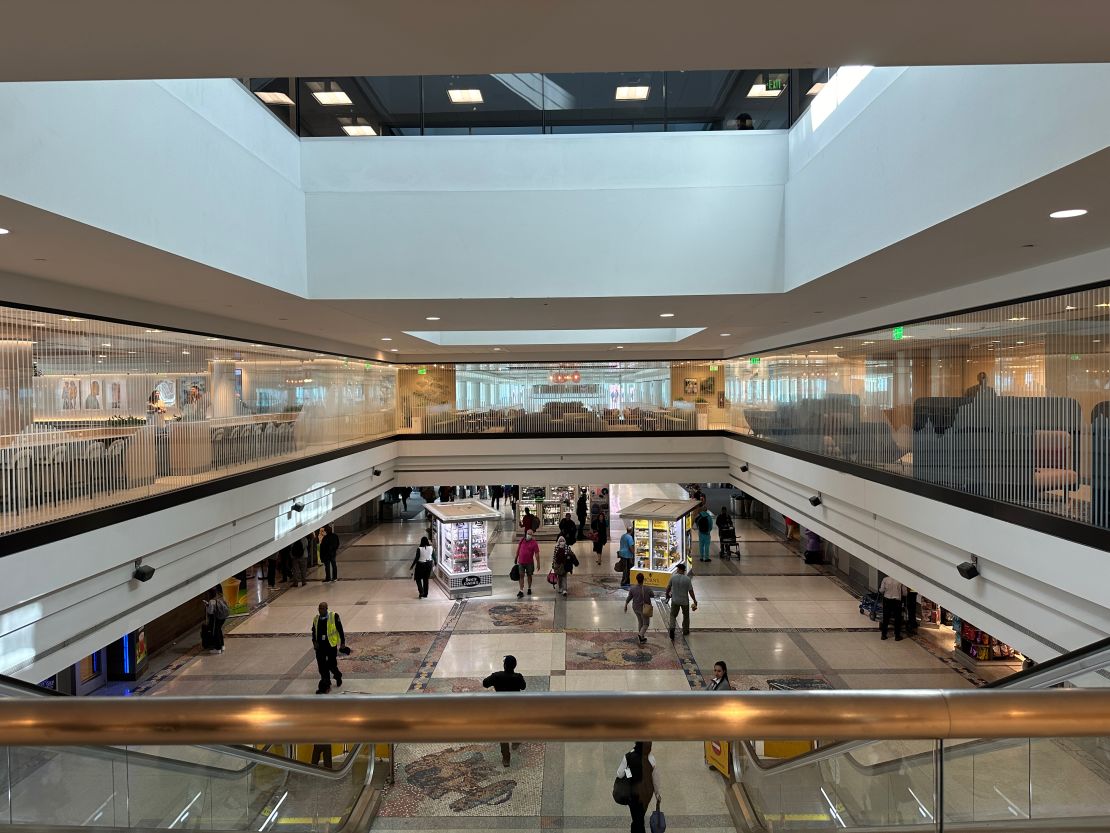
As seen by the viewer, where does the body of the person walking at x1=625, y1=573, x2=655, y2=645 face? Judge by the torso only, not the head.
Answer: away from the camera

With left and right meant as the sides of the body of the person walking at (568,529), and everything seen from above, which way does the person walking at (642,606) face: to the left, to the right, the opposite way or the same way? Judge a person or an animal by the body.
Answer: the opposite way

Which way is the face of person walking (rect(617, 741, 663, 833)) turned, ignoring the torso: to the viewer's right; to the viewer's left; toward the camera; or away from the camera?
away from the camera

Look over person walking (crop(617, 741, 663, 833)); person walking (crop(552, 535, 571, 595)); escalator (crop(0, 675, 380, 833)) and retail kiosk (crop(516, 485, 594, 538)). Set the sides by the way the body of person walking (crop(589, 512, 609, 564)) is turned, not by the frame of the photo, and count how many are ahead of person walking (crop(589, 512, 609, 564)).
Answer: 3

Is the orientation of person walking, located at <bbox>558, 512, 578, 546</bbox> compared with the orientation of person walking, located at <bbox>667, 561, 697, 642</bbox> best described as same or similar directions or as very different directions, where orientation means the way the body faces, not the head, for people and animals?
very different directions

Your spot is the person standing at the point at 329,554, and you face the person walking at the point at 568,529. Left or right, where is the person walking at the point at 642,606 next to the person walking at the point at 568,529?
right

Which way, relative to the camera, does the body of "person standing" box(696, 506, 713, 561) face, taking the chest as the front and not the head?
away from the camera

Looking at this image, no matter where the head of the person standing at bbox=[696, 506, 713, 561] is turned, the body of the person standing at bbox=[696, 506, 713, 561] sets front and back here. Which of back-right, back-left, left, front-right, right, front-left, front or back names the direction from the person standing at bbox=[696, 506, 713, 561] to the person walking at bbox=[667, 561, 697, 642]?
back

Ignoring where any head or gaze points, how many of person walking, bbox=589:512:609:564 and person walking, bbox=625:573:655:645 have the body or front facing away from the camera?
1

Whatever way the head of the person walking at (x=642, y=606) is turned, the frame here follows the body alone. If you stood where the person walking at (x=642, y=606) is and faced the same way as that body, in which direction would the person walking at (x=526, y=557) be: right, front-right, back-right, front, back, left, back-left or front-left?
front-left

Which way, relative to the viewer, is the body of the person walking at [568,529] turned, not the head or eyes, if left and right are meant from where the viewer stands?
facing the viewer
